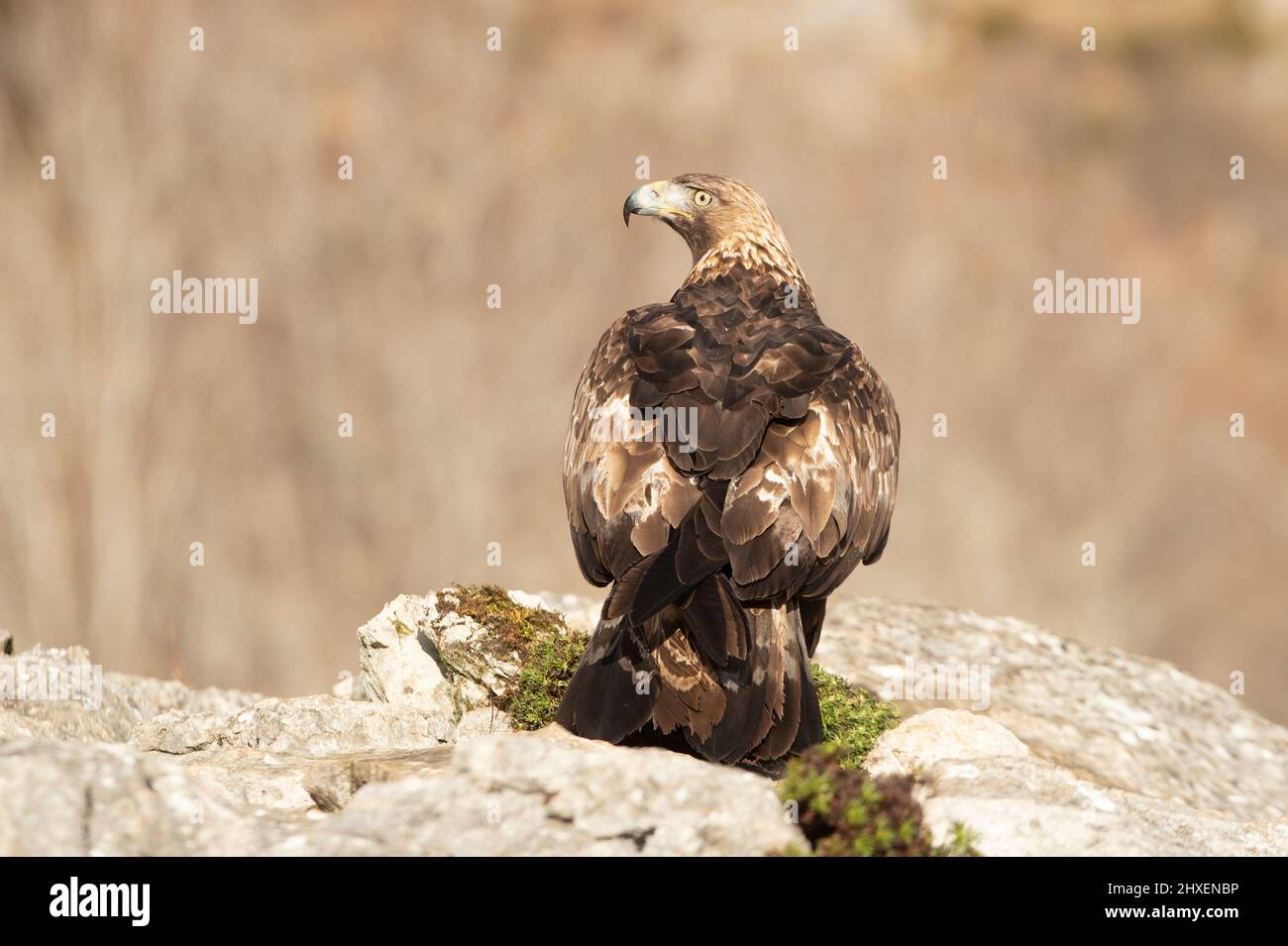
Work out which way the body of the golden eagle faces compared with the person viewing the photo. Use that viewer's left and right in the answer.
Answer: facing away from the viewer

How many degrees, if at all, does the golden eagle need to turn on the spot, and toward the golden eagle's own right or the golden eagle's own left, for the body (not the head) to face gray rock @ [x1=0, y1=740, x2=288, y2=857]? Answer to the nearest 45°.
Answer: approximately 135° to the golden eagle's own left

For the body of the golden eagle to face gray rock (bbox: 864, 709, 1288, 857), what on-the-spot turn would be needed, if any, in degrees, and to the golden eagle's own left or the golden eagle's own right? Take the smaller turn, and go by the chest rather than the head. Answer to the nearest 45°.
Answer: approximately 135° to the golden eagle's own right

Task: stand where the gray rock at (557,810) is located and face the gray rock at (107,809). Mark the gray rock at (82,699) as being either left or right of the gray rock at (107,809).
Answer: right

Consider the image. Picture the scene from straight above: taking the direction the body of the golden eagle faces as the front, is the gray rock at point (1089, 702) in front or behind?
in front

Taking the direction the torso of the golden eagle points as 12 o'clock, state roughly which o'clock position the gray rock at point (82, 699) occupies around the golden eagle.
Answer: The gray rock is roughly at 10 o'clock from the golden eagle.
